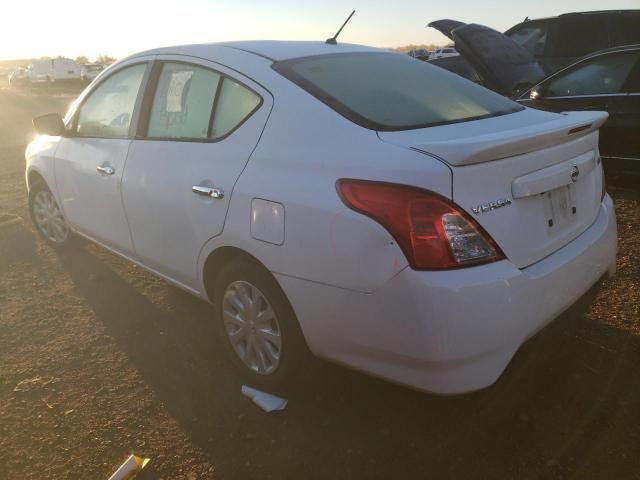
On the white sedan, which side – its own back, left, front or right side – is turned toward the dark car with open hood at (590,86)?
right

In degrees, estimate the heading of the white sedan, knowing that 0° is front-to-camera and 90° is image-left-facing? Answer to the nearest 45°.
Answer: approximately 135°

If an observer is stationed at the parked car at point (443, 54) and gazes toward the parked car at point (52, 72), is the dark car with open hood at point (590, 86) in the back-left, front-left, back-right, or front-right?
back-left

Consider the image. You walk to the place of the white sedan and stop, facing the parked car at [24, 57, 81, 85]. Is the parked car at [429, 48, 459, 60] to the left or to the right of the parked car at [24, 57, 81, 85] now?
right

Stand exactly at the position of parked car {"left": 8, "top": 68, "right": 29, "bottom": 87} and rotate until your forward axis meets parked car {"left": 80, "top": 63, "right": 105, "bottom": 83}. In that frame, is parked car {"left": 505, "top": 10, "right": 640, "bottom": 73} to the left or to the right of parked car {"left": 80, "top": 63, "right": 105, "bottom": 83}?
right

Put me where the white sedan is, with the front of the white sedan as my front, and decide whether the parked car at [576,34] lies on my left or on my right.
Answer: on my right

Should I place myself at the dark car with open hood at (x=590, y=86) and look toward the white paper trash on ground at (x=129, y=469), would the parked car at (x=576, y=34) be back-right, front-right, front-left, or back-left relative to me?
back-right

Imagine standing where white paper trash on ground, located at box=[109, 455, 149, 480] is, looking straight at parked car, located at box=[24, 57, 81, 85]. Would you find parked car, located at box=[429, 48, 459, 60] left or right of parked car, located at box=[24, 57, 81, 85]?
right

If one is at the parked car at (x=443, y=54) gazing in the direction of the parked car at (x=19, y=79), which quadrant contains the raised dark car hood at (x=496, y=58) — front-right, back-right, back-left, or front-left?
front-left

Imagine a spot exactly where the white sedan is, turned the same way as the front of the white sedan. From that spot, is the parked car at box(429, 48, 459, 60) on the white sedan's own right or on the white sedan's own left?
on the white sedan's own right

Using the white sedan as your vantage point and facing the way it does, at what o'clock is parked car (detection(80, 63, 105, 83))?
The parked car is roughly at 1 o'clock from the white sedan.

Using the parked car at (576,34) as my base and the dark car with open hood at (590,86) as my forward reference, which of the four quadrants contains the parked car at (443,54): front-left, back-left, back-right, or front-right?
back-right

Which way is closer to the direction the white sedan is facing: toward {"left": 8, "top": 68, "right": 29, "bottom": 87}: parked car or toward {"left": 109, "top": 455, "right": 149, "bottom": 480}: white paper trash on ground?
the parked car
